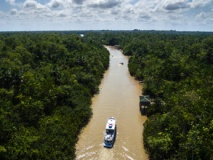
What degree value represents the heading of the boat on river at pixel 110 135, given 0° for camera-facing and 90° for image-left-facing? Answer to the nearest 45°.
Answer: approximately 180°
